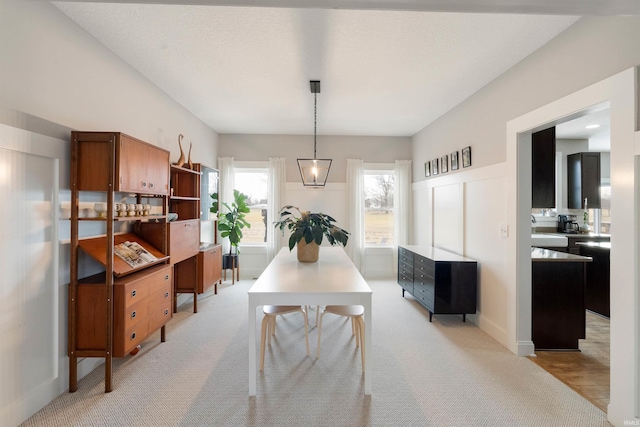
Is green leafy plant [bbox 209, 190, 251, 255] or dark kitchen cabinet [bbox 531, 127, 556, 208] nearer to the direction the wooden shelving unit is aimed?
the dark kitchen cabinet

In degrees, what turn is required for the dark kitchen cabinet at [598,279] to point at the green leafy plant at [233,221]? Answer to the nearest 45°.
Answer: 0° — it already faces it

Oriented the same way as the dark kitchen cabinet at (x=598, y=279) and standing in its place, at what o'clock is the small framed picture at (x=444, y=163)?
The small framed picture is roughly at 1 o'clock from the dark kitchen cabinet.

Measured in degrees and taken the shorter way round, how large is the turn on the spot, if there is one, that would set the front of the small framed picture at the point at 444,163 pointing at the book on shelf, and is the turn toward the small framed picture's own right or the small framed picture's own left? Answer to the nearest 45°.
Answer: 0° — it already faces it

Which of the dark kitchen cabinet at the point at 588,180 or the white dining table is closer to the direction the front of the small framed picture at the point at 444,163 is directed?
the white dining table

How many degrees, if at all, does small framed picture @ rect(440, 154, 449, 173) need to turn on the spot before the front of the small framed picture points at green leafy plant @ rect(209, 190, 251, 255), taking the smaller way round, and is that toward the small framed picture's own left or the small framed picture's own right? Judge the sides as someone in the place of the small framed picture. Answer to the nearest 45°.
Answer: approximately 45° to the small framed picture's own right

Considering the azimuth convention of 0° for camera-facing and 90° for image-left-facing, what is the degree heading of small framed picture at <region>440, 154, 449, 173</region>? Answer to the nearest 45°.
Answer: approximately 45°

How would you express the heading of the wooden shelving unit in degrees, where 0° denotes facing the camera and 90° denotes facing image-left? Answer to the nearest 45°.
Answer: approximately 315°

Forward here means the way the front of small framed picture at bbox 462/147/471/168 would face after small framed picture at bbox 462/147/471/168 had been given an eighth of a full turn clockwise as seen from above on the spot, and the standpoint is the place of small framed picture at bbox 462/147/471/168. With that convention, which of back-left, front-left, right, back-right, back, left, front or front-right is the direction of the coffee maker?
back-right

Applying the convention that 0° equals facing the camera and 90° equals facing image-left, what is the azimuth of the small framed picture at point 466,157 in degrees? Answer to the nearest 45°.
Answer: approximately 45°
